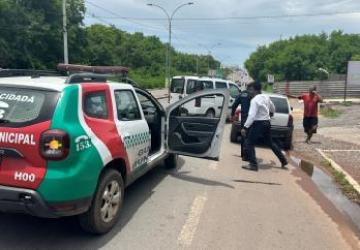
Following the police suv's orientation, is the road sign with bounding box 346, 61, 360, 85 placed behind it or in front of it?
in front

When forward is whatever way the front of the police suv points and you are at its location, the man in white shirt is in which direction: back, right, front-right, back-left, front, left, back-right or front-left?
front

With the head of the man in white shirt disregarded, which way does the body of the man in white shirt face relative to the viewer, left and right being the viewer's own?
facing away from the viewer and to the left of the viewer

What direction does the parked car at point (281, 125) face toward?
away from the camera

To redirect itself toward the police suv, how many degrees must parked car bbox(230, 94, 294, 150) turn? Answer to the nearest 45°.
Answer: approximately 180°

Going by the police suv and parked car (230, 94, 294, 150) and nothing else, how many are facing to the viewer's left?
0

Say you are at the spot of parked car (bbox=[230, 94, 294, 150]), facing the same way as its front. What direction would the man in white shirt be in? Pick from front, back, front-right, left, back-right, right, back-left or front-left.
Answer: back

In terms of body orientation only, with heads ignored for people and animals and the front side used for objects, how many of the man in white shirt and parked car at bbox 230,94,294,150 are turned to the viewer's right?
0

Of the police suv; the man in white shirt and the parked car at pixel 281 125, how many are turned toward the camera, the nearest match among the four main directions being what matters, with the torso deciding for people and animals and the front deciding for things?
0

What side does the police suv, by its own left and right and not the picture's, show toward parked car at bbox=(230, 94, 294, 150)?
front

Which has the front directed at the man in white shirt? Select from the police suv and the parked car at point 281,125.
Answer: the police suv
